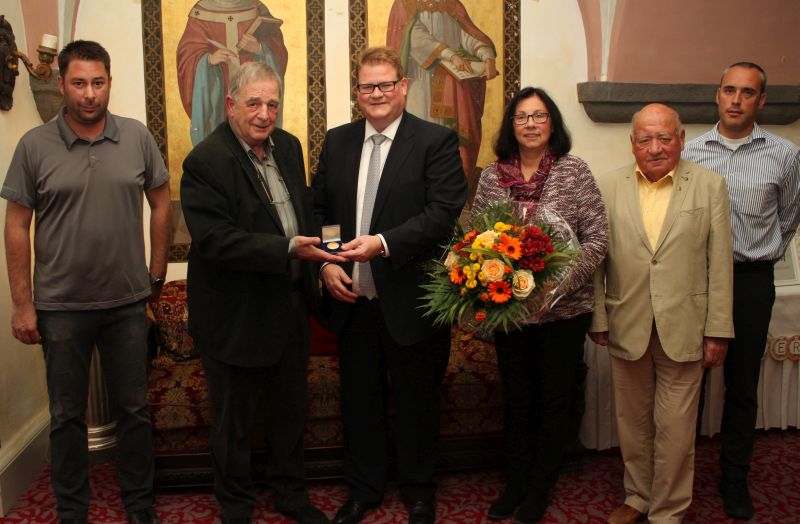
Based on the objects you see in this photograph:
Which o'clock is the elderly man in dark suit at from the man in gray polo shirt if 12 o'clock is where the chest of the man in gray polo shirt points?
The elderly man in dark suit is roughly at 10 o'clock from the man in gray polo shirt.

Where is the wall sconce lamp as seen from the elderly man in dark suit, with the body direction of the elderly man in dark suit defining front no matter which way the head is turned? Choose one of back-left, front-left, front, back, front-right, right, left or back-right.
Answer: back

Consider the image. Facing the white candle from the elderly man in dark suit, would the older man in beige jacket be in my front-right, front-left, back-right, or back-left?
back-right

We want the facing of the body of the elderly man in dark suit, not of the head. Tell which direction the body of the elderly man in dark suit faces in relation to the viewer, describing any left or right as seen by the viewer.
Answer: facing the viewer and to the right of the viewer

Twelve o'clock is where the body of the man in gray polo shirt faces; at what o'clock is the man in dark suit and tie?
The man in dark suit and tie is roughly at 10 o'clock from the man in gray polo shirt.

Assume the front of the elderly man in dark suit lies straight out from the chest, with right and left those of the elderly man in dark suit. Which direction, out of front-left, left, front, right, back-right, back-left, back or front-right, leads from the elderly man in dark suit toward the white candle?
back

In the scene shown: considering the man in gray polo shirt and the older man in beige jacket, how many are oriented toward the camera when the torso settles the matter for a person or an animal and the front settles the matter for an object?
2

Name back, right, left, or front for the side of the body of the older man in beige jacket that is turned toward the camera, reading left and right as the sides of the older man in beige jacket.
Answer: front

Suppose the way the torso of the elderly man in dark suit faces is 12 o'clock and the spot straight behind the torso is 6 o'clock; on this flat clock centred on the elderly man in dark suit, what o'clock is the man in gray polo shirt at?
The man in gray polo shirt is roughly at 5 o'clock from the elderly man in dark suit.

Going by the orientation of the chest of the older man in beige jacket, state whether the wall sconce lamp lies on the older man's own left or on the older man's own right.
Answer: on the older man's own right

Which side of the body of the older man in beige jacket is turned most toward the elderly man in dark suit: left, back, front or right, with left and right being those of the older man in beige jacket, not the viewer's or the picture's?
right

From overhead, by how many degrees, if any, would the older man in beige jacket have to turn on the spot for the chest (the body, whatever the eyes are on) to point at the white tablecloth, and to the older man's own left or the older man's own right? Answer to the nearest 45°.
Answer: approximately 180°

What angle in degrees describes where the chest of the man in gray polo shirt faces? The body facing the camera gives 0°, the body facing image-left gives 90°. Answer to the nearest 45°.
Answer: approximately 0°
